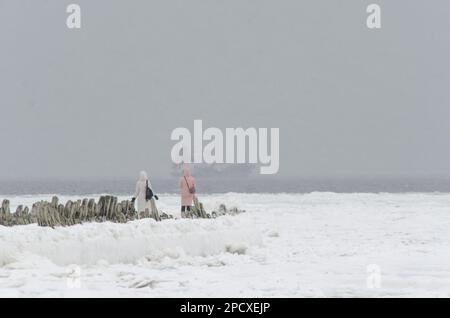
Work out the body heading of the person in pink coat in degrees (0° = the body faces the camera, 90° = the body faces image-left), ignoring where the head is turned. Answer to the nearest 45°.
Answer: approximately 180°

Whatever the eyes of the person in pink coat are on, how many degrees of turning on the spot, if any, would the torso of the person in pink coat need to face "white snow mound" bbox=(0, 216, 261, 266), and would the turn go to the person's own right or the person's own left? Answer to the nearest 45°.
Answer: approximately 180°

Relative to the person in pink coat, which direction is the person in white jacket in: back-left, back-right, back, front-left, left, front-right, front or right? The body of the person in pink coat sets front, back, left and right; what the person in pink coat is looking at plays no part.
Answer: back-left

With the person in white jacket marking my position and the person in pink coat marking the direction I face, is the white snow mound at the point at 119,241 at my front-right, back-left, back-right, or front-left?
back-right
